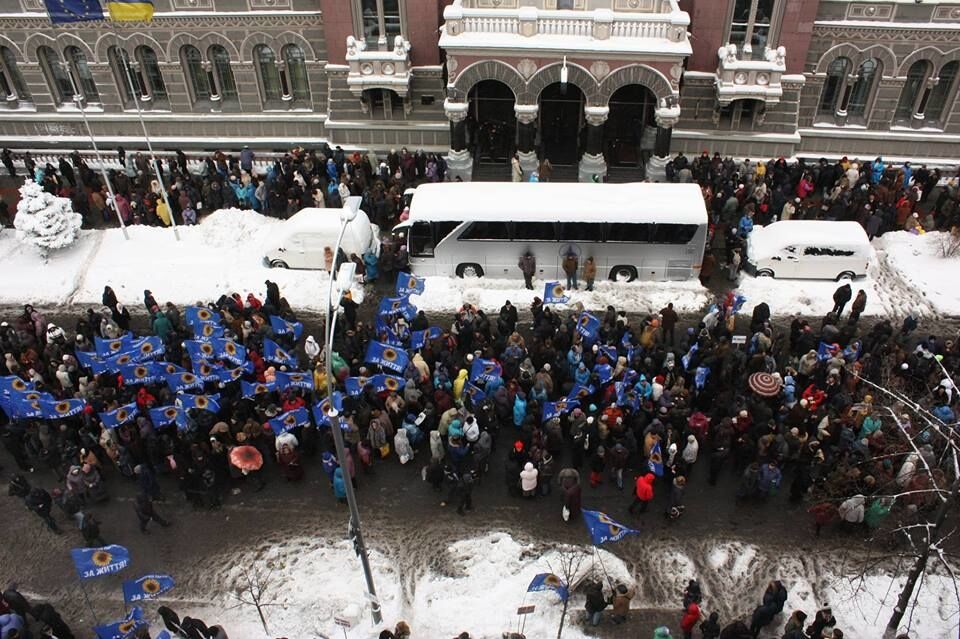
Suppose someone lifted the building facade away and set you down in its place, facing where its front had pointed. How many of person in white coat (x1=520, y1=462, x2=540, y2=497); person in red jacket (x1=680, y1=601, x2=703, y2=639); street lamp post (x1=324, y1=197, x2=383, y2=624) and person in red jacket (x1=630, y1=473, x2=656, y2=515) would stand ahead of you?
4

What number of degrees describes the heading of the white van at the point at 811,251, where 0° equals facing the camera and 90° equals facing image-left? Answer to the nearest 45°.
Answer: approximately 90°

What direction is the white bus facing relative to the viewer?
to the viewer's left

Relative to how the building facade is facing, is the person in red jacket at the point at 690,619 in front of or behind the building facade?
in front

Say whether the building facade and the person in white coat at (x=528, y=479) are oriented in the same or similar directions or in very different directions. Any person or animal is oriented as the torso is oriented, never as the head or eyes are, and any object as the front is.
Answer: very different directions

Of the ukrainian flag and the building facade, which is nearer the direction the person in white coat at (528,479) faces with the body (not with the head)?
the building facade

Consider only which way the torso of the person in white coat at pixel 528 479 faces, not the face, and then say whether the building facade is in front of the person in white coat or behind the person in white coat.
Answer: in front

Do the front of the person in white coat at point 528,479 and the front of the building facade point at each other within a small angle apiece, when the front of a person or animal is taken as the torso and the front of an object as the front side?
yes

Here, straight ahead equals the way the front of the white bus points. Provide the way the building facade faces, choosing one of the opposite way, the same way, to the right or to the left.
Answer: to the left

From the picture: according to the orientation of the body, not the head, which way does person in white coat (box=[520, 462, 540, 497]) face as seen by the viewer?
away from the camera
